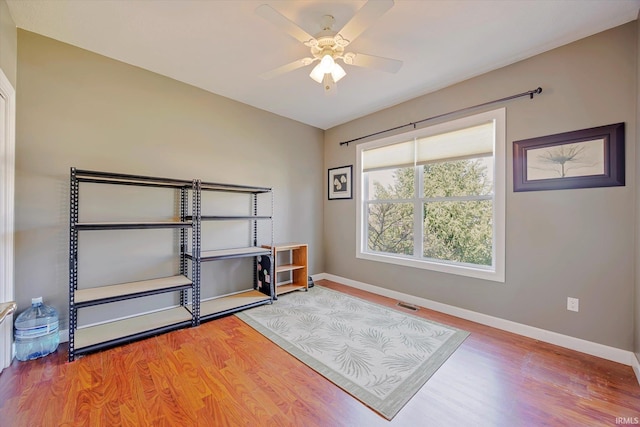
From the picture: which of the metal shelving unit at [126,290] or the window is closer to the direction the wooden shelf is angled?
the window

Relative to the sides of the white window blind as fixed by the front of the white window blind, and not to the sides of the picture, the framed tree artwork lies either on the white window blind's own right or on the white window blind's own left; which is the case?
on the white window blind's own left

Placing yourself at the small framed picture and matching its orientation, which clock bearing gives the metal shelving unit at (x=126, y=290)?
The metal shelving unit is roughly at 12 o'clock from the small framed picture.

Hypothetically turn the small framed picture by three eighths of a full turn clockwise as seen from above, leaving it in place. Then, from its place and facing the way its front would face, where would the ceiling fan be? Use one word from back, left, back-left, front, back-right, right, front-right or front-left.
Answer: back

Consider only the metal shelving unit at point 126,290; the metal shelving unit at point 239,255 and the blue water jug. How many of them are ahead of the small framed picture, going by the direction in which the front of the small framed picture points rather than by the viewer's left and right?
3

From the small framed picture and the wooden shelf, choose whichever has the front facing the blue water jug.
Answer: the small framed picture

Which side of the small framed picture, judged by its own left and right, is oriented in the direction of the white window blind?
left

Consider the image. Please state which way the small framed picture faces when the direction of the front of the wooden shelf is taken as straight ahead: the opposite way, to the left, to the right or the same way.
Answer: to the right

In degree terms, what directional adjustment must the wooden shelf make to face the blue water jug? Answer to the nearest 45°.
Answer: approximately 90° to its right

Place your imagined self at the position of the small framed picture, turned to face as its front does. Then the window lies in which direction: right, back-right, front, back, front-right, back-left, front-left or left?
left

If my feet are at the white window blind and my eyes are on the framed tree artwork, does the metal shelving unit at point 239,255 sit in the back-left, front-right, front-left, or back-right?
back-right

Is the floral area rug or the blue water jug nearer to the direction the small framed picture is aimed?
the blue water jug

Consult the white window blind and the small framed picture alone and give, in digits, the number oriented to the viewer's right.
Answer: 0

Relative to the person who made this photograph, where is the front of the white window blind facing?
facing the viewer and to the left of the viewer

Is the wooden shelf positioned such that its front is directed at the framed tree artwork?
yes

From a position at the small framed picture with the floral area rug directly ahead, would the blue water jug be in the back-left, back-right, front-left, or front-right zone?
front-right

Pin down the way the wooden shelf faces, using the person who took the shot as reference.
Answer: facing the viewer and to the right of the viewer

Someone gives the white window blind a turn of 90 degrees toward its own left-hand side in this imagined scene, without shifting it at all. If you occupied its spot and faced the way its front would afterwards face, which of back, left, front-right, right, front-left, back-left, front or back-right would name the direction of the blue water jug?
right
